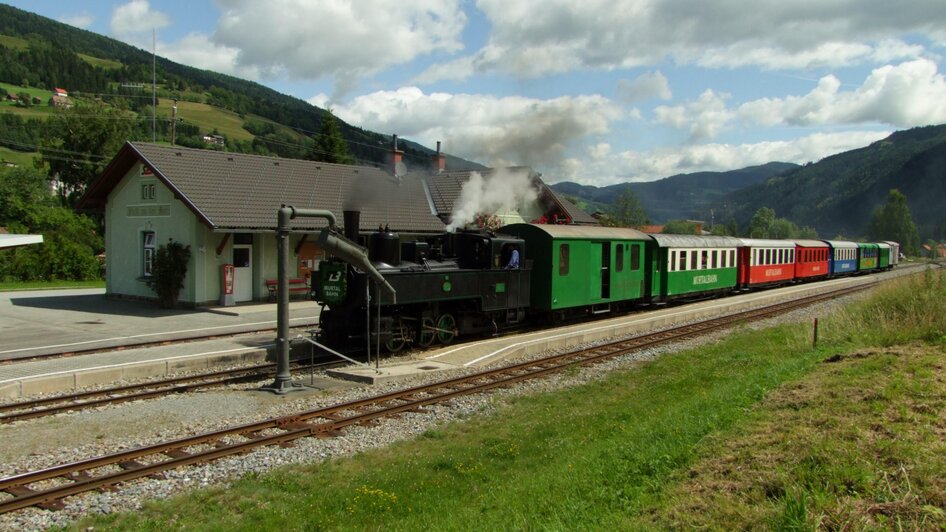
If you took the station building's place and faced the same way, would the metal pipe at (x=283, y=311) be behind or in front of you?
in front

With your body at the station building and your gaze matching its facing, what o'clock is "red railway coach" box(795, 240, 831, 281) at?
The red railway coach is roughly at 10 o'clock from the station building.

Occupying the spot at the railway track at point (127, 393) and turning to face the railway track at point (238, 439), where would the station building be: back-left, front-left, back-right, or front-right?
back-left

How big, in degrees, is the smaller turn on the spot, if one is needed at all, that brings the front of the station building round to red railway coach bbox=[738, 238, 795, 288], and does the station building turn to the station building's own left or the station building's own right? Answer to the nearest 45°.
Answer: approximately 45° to the station building's own left

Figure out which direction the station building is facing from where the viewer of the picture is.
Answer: facing the viewer and to the right of the viewer

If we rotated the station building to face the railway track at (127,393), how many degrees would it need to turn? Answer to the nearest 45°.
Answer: approximately 45° to its right

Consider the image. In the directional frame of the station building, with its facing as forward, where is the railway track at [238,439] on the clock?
The railway track is roughly at 1 o'clock from the station building.

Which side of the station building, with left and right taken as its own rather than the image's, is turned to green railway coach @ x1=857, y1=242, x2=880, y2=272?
left

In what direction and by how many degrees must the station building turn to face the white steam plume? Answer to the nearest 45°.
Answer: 0° — it already faces it

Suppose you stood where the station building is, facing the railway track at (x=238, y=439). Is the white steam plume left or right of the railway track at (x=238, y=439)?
left

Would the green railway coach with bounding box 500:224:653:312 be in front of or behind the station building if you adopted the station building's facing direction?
in front

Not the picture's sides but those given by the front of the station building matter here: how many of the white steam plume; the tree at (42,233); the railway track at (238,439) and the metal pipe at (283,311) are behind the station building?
1
